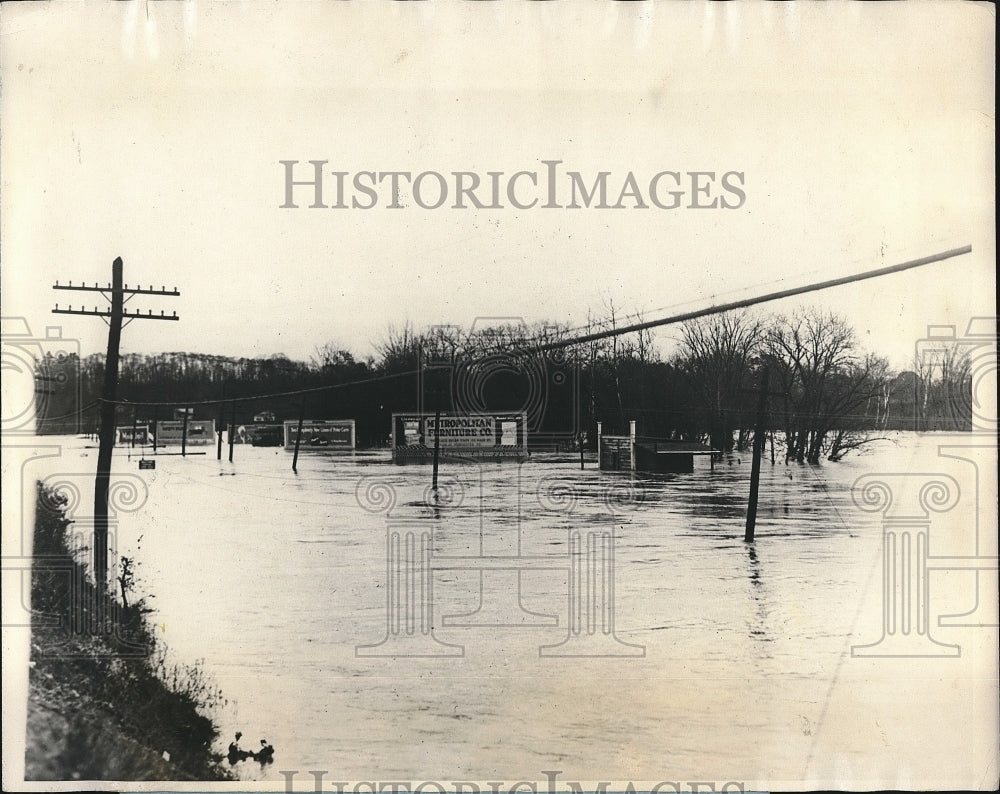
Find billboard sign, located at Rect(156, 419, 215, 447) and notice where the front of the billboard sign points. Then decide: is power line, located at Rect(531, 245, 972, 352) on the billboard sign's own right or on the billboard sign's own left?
on the billboard sign's own left

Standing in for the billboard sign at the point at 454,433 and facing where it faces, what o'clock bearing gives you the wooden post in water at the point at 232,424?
The wooden post in water is roughly at 3 o'clock from the billboard sign.

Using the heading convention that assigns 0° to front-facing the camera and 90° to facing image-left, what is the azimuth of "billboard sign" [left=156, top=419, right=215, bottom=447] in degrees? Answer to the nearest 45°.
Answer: approximately 0°

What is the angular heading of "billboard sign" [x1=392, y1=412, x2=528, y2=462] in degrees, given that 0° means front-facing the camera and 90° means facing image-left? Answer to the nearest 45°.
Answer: approximately 0°

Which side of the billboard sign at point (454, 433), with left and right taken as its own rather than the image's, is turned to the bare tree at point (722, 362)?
left

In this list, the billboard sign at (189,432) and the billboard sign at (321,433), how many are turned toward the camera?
2

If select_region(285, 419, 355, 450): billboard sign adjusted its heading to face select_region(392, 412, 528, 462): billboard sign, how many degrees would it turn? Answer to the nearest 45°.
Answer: approximately 90° to its left

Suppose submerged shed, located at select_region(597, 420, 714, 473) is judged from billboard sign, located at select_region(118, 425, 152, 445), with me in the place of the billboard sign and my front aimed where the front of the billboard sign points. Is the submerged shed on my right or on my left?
on my left

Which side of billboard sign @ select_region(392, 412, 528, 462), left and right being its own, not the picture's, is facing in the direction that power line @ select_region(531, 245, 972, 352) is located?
front
